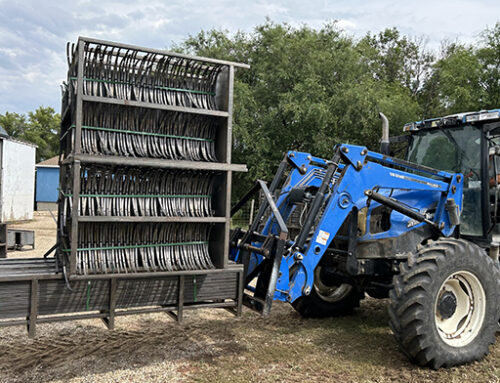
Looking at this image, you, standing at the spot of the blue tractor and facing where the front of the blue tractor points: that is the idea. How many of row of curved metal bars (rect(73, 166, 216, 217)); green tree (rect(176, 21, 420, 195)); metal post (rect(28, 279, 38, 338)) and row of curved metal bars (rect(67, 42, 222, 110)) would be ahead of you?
3

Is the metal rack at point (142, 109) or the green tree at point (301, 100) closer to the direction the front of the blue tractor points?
the metal rack

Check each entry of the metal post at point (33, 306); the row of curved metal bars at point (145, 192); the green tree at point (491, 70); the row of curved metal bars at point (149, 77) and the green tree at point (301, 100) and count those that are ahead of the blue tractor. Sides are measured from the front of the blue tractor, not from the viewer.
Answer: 3

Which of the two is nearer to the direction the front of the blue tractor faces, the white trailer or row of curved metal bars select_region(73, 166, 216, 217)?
the row of curved metal bars

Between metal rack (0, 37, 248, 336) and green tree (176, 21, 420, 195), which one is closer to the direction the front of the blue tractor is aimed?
the metal rack

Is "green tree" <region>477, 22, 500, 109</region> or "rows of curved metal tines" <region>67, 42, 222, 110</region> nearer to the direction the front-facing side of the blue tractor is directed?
the rows of curved metal tines

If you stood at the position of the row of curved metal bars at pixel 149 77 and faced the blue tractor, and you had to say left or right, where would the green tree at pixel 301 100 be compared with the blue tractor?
left

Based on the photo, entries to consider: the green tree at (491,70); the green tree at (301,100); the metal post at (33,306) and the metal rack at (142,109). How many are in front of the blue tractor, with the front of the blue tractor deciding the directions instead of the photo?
2

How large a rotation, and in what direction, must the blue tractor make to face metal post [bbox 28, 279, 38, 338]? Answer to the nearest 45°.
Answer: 0° — it already faces it

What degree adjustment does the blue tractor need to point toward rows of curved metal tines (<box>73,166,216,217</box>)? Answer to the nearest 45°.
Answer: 0° — it already faces it

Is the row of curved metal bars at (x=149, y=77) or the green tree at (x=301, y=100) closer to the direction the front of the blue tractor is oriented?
the row of curved metal bars

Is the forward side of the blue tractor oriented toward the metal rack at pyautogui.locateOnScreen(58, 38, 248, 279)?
yes

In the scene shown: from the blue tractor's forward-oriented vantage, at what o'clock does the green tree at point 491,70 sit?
The green tree is roughly at 5 o'clock from the blue tractor.

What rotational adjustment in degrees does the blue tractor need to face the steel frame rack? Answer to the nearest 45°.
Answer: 0° — it already faces it

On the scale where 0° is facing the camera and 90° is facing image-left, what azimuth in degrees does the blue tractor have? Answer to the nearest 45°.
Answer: approximately 45°
